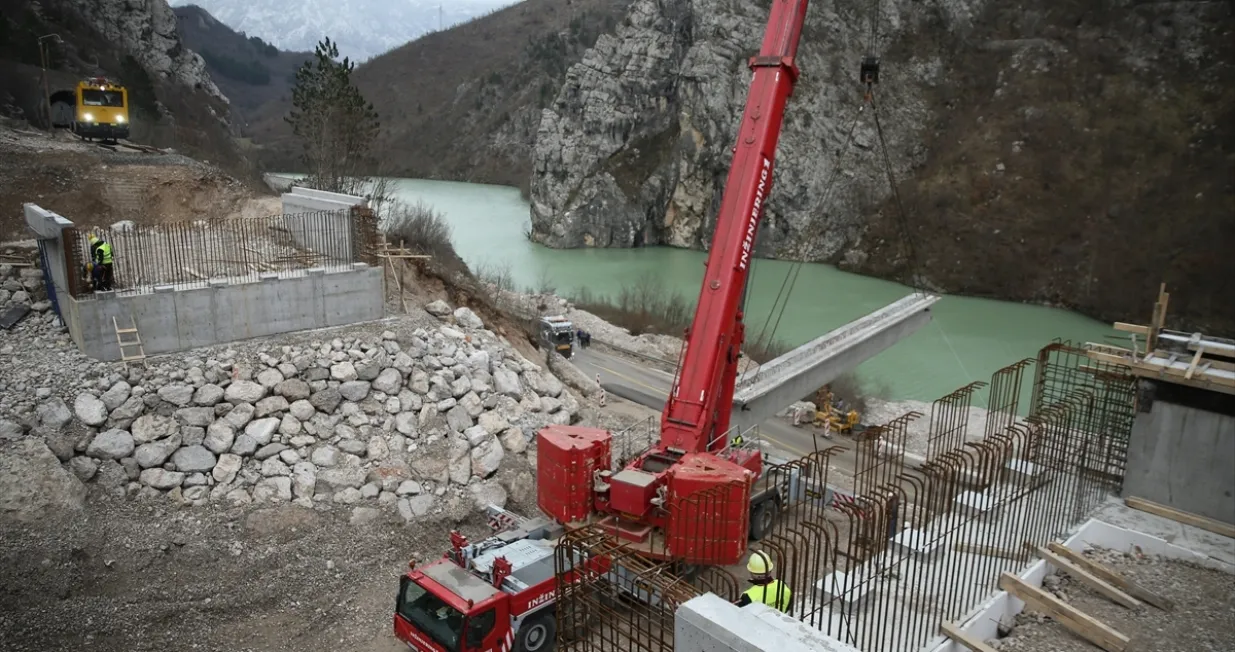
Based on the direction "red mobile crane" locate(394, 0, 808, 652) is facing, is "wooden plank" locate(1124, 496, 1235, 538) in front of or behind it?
behind

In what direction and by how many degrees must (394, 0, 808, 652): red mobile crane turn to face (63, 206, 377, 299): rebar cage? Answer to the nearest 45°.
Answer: approximately 90° to its right

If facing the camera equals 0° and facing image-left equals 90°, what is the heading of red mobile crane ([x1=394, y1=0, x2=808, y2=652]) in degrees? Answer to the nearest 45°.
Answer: approximately 45°

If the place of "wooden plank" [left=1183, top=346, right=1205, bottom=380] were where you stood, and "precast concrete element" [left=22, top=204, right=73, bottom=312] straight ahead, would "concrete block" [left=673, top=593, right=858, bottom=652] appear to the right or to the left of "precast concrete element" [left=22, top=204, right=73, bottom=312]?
left

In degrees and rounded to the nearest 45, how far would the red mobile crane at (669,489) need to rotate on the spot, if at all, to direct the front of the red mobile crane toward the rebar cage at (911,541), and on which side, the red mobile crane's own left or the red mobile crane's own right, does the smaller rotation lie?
approximately 90° to the red mobile crane's own left

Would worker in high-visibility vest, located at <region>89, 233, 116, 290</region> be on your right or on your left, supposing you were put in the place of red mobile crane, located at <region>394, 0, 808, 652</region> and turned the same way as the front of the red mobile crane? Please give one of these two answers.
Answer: on your right

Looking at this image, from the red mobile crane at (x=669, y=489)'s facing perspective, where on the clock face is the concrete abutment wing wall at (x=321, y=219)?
The concrete abutment wing wall is roughly at 3 o'clock from the red mobile crane.

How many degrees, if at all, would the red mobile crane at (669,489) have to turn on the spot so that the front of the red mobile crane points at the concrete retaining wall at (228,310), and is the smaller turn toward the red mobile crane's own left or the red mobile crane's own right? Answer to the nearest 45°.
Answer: approximately 90° to the red mobile crane's own right

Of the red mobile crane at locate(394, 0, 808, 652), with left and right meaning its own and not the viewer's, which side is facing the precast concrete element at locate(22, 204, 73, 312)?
right

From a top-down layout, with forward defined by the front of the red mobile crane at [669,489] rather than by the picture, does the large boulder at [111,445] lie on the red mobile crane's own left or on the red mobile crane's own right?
on the red mobile crane's own right

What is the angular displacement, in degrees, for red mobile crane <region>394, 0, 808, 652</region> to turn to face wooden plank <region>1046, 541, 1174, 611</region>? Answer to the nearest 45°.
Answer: approximately 135° to its left

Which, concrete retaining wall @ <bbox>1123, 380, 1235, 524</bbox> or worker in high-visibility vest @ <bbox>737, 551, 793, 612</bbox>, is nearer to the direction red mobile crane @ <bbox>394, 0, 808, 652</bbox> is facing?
the worker in high-visibility vest

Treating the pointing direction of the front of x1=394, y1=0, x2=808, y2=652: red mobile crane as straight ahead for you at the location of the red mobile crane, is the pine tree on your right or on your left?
on your right

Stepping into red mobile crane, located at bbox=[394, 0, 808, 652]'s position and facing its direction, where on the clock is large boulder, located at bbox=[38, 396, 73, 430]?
The large boulder is roughly at 2 o'clock from the red mobile crane.
